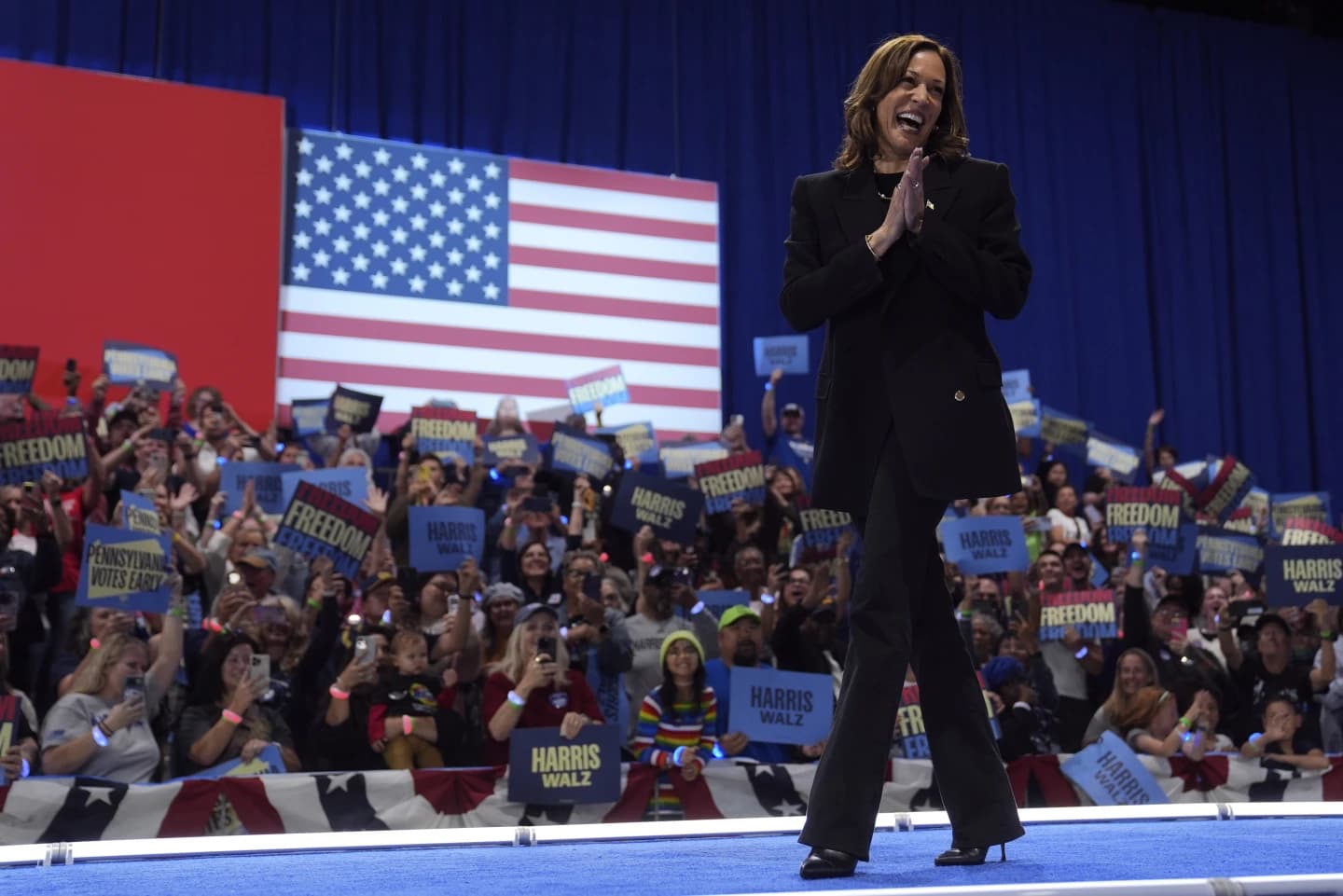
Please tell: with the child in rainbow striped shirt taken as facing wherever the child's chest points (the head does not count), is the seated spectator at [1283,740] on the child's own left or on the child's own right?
on the child's own left

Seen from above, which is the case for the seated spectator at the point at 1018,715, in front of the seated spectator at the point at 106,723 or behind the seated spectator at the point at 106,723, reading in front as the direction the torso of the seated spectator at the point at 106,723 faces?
in front

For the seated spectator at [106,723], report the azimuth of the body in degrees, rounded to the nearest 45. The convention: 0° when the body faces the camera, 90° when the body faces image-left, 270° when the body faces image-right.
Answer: approximately 315°

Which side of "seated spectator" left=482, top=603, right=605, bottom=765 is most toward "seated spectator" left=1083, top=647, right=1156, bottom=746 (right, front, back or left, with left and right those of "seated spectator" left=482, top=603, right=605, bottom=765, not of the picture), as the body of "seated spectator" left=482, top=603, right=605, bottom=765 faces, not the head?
left

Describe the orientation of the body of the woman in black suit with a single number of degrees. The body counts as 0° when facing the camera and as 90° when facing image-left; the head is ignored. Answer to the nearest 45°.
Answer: approximately 0°

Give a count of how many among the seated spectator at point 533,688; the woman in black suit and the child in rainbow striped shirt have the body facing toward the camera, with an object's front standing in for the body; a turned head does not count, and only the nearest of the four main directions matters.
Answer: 3

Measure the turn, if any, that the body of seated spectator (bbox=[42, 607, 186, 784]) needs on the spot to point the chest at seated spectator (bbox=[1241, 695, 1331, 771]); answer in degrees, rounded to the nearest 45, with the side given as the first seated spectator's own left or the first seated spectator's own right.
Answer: approximately 45° to the first seated spectator's own left

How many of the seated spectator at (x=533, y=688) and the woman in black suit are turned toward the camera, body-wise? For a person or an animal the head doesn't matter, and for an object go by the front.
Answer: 2

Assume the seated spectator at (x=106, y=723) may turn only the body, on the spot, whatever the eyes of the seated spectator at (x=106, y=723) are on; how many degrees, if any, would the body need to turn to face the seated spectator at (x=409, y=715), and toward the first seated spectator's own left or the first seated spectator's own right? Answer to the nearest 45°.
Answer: approximately 45° to the first seated spectator's own left
